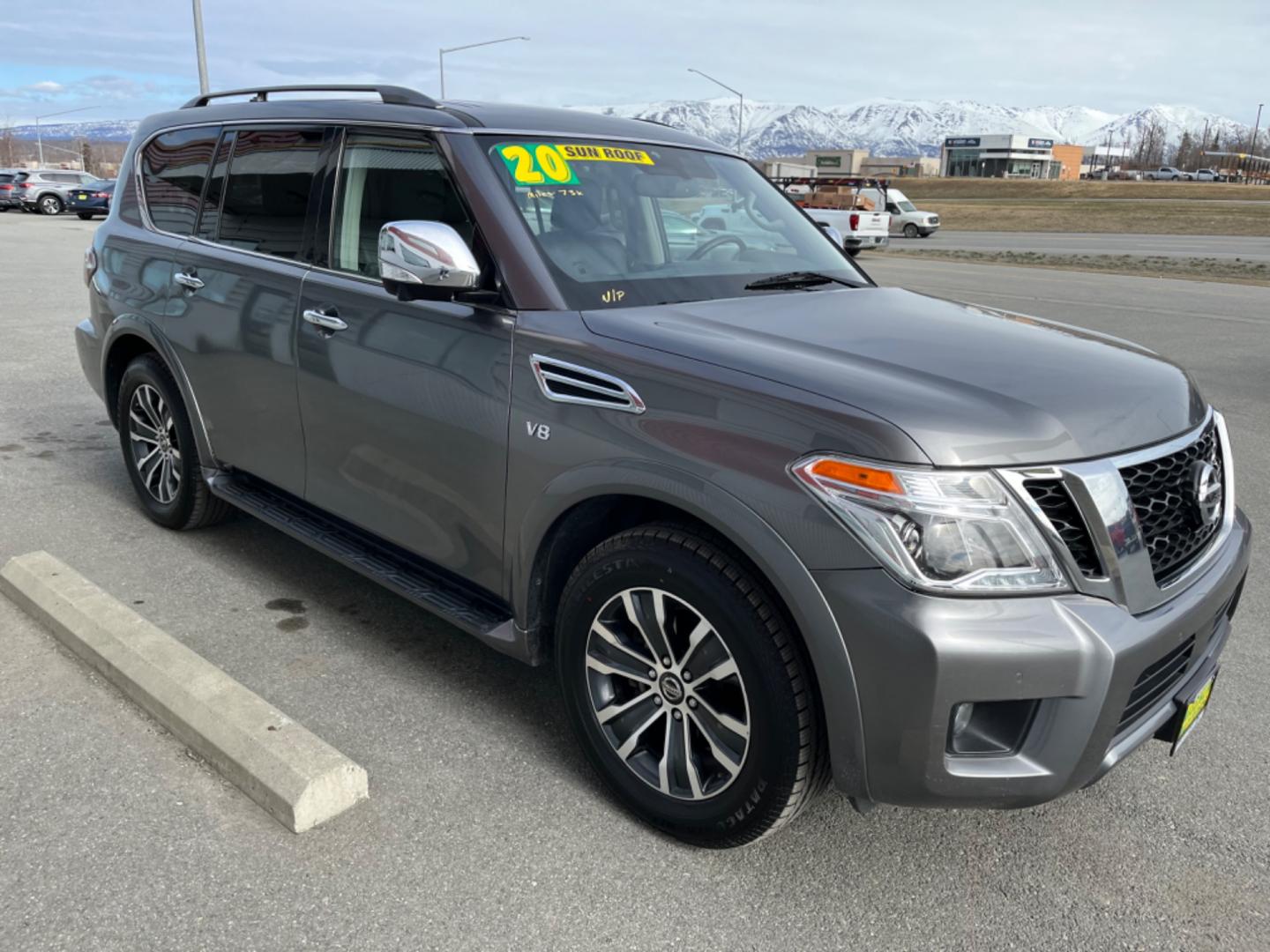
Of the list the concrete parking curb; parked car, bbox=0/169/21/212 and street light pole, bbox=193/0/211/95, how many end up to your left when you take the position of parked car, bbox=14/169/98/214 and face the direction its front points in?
1

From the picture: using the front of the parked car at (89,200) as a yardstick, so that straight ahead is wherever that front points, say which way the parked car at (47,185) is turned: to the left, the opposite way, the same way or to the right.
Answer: the same way

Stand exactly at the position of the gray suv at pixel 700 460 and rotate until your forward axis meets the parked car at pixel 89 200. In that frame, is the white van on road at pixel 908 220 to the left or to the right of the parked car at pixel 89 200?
right

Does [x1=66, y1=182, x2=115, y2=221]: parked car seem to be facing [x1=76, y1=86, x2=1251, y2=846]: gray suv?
no

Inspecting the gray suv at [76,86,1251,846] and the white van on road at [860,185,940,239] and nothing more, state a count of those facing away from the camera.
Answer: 0

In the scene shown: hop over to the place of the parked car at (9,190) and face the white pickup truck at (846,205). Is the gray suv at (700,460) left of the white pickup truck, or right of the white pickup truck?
right

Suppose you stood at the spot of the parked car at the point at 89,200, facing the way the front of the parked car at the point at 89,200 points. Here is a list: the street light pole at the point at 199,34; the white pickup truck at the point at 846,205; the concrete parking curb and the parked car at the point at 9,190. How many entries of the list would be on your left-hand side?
1

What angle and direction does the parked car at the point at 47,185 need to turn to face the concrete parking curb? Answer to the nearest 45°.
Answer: approximately 135° to its right

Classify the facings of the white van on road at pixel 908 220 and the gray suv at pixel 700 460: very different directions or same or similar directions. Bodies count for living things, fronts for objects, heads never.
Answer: same or similar directions

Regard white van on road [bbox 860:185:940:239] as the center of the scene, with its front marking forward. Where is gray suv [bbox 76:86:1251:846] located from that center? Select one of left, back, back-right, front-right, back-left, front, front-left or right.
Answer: front-right

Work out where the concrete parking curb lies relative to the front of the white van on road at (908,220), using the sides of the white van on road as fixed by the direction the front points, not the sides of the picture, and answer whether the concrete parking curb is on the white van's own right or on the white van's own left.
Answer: on the white van's own right

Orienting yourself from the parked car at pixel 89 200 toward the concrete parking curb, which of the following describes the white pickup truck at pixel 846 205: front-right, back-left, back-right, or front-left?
front-left
